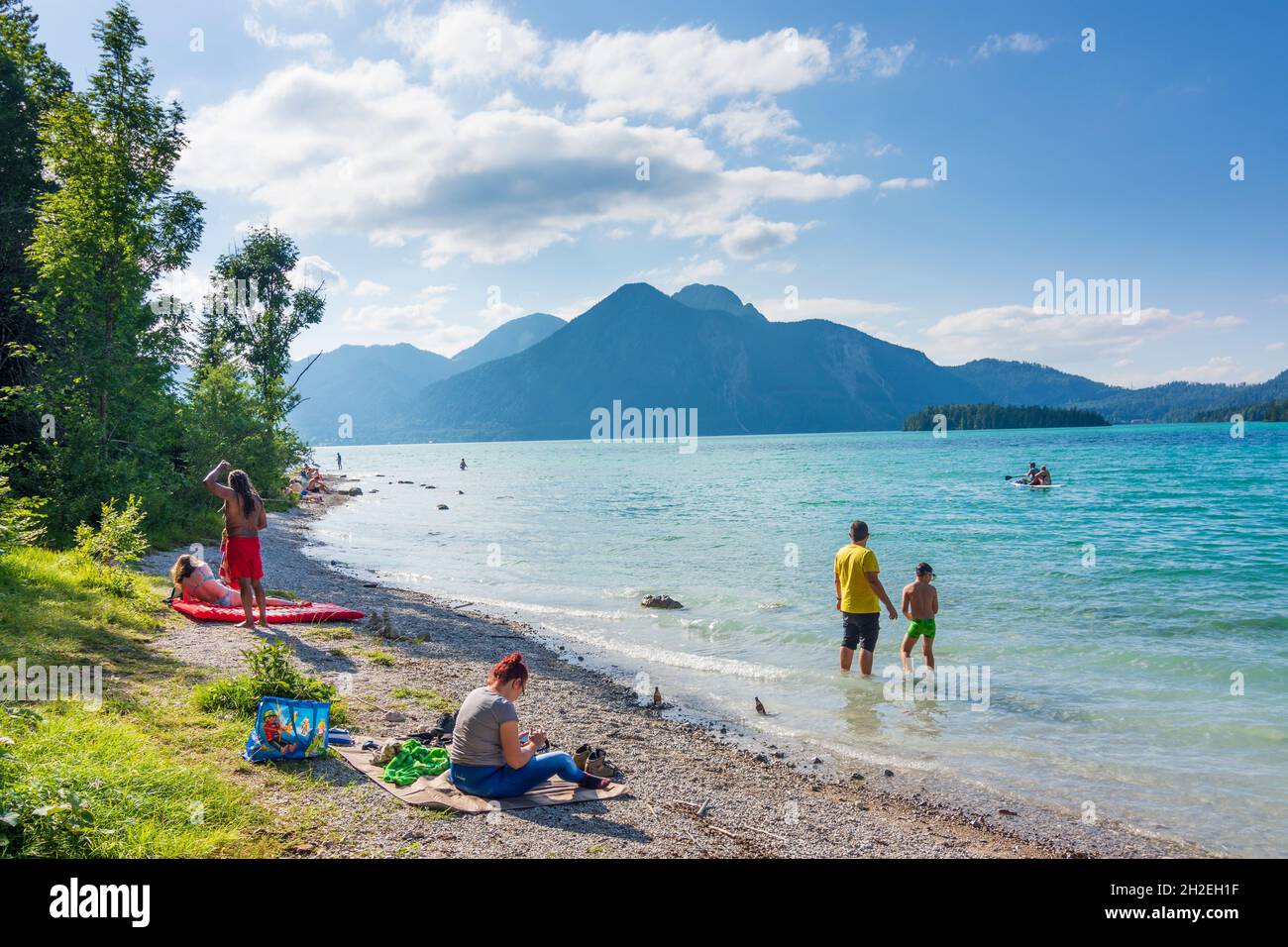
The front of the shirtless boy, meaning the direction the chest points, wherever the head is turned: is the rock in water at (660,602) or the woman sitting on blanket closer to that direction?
the rock in water

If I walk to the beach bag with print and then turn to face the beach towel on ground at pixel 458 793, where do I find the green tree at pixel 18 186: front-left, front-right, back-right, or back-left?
back-left

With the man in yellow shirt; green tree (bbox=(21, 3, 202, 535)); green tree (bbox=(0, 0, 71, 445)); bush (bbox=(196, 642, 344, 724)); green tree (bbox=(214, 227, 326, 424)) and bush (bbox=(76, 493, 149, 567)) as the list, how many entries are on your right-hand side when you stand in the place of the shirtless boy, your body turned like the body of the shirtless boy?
0

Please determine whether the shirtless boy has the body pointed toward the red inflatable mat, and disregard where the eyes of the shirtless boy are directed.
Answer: no

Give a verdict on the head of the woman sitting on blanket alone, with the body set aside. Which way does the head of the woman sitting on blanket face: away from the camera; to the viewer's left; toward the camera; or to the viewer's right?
to the viewer's right

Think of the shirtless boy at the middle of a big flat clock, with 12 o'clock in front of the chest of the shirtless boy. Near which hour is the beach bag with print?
The beach bag with print is roughly at 7 o'clock from the shirtless boy.

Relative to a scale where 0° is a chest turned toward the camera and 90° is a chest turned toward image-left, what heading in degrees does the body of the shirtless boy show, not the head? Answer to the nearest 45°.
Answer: approximately 180°

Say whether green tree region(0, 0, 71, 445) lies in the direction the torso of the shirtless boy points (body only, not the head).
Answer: no

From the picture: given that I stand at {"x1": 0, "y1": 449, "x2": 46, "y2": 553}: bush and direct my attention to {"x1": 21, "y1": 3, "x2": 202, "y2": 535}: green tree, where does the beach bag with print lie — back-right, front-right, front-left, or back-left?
back-right

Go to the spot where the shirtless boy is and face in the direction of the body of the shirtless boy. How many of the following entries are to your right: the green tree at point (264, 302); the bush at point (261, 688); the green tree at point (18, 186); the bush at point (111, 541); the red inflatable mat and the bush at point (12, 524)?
0

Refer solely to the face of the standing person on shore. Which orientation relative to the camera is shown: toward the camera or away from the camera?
away from the camera

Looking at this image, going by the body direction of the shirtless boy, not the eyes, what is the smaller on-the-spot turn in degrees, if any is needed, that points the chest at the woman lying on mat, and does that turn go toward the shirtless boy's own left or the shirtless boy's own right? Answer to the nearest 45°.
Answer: approximately 90° to the shirtless boy's own left
